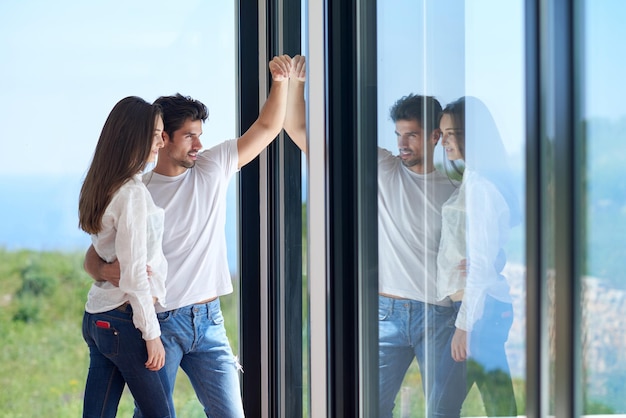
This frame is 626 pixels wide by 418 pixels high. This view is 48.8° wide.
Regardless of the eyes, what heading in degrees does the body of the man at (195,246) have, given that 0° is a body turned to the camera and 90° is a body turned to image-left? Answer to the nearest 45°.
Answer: approximately 315°

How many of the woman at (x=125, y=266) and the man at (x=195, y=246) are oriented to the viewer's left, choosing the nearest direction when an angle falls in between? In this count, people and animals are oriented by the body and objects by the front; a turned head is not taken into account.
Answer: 0

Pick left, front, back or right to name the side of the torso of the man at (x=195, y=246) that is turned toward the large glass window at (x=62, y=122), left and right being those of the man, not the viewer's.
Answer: back

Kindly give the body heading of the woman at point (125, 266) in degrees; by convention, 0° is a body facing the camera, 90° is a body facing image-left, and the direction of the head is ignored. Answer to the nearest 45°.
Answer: approximately 225°
